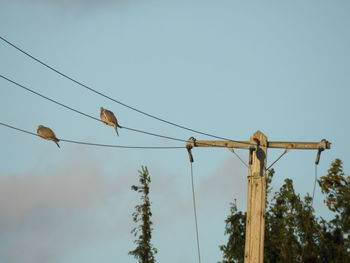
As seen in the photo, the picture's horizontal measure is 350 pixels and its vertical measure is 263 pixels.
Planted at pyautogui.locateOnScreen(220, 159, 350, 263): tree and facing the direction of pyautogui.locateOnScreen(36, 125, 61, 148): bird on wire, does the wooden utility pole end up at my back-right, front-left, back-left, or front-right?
front-left

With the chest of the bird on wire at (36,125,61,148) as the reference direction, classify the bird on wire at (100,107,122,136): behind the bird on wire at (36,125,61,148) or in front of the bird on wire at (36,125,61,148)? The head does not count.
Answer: behind

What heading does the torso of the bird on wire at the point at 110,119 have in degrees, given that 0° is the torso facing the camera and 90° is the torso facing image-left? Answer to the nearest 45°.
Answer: approximately 90°

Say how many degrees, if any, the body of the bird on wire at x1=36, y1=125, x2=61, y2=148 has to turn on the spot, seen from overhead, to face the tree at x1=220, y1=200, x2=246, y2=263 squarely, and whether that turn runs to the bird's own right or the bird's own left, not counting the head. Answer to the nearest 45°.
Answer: approximately 135° to the bird's own right

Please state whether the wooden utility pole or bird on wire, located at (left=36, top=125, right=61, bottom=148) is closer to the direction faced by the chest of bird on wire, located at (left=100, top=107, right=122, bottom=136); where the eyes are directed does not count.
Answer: the bird on wire

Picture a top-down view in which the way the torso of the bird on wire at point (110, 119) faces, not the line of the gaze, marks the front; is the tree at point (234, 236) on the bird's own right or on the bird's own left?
on the bird's own right

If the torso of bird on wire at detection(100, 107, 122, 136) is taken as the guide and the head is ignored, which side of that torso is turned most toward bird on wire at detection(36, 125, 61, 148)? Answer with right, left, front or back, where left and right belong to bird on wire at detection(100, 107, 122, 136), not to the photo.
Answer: front

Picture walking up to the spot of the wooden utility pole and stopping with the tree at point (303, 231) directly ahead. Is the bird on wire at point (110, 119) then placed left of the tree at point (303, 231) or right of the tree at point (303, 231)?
left

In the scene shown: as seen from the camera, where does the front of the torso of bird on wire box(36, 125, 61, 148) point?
to the viewer's left

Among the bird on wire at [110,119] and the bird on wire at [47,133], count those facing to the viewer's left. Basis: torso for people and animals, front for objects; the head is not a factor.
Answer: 2
